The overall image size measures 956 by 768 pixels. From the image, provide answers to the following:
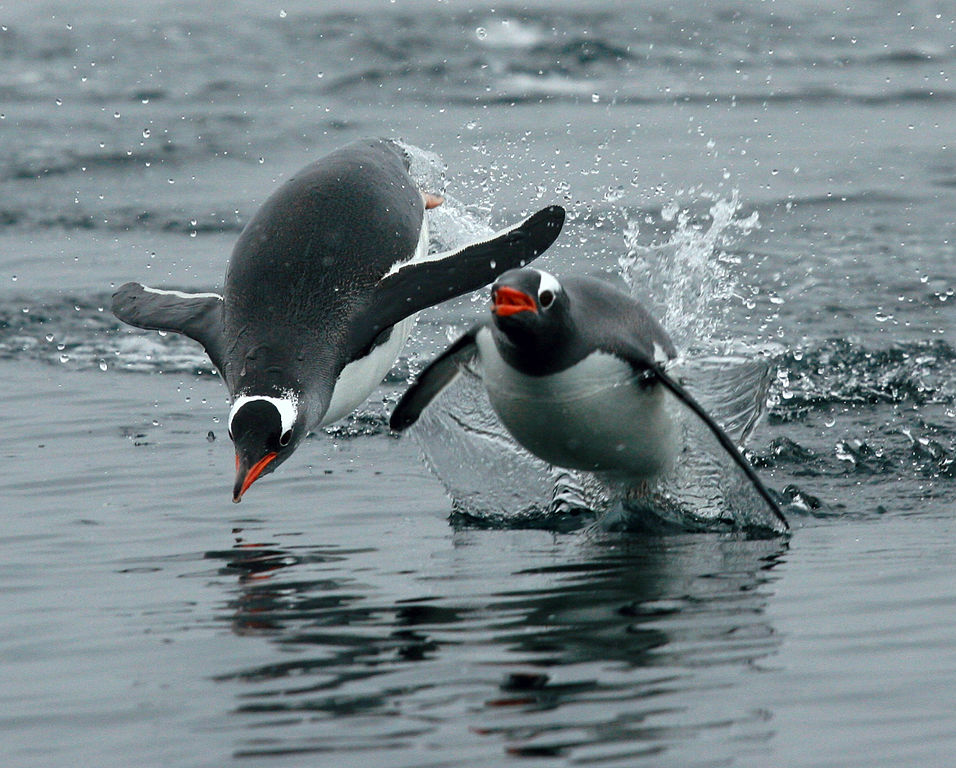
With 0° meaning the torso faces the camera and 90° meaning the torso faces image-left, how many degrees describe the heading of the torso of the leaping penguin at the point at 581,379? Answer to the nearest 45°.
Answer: approximately 45°

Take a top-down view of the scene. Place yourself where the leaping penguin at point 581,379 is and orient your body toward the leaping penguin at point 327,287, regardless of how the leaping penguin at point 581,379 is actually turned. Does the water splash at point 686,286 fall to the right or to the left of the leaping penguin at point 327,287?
right

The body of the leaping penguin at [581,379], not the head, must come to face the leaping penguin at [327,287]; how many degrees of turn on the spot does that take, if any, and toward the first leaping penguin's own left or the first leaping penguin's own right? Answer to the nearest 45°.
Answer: approximately 90° to the first leaping penguin's own right
